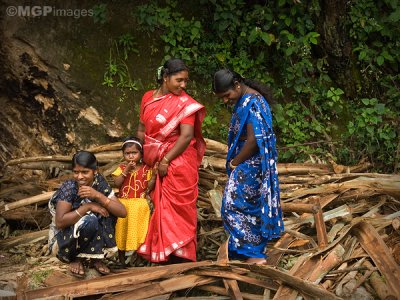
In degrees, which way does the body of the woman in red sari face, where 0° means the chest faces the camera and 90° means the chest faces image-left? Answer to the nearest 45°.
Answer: approximately 45°

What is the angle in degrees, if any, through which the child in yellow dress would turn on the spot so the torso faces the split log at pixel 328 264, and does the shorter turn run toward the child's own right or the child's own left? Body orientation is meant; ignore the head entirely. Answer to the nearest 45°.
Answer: approximately 90° to the child's own left

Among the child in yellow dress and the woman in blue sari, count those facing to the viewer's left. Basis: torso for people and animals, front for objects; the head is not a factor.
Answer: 1

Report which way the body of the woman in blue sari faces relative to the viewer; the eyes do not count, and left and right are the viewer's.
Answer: facing to the left of the viewer

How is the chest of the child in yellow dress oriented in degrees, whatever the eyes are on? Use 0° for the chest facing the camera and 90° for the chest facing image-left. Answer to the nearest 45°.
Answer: approximately 0°

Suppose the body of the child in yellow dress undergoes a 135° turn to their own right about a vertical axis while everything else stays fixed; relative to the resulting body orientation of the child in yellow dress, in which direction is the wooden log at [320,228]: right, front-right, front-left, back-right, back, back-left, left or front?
back-right

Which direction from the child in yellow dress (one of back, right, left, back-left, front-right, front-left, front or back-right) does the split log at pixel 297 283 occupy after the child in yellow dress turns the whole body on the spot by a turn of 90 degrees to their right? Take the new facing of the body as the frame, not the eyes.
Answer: back-left

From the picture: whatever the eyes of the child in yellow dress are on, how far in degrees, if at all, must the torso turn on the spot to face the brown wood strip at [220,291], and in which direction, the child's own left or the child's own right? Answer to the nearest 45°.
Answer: approximately 45° to the child's own left

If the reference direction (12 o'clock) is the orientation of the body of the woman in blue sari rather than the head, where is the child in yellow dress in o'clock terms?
The child in yellow dress is roughly at 12 o'clock from the woman in blue sari.
